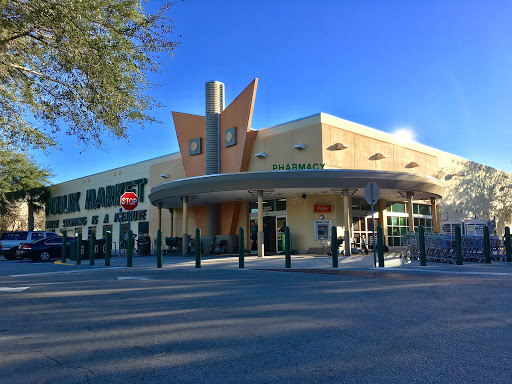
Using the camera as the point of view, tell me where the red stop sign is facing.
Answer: facing the viewer

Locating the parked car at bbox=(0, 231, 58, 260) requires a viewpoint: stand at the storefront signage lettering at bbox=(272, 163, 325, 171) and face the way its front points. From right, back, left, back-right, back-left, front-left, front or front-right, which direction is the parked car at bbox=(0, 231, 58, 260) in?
right

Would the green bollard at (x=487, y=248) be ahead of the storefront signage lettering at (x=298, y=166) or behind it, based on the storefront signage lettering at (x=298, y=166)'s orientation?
ahead

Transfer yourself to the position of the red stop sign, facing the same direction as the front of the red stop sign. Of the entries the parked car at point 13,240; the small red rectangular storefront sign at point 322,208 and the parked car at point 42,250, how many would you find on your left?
1

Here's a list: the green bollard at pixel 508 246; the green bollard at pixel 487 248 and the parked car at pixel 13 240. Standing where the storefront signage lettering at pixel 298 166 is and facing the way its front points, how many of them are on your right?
1

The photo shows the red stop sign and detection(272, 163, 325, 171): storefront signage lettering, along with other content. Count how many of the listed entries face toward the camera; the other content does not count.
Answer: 2

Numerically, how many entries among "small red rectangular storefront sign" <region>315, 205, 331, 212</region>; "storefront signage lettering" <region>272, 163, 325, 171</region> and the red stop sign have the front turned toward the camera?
3

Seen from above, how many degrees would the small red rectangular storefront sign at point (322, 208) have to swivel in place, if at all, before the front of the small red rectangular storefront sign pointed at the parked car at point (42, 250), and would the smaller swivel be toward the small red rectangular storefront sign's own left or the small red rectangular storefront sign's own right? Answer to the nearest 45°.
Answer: approximately 90° to the small red rectangular storefront sign's own right

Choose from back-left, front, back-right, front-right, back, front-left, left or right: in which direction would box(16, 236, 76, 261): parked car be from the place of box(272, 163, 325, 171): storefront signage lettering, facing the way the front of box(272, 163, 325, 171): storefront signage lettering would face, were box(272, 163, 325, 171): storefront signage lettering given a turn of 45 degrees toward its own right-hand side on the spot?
front-right

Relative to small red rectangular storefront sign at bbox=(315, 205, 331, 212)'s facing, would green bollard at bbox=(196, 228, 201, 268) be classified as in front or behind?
in front

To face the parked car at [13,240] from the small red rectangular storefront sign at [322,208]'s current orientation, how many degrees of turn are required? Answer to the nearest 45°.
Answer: approximately 90° to its right

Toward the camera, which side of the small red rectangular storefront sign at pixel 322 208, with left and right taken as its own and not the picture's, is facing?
front

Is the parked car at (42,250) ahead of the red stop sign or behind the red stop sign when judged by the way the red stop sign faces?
behind
